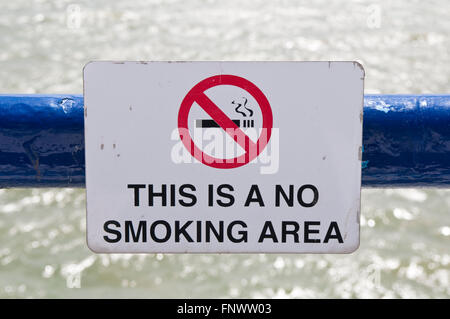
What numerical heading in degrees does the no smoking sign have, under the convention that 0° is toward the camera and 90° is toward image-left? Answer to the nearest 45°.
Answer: approximately 0°
